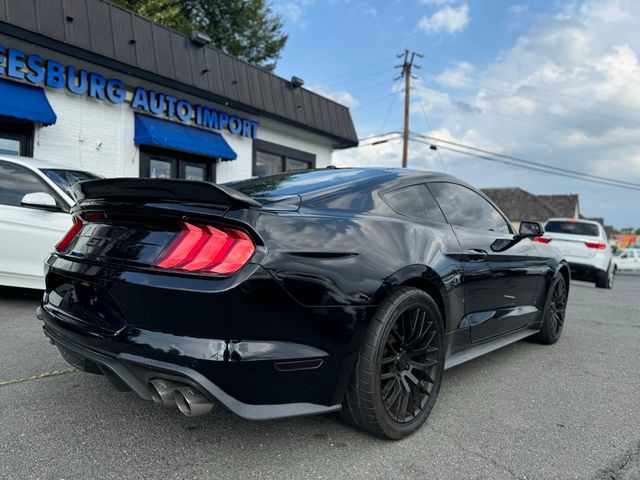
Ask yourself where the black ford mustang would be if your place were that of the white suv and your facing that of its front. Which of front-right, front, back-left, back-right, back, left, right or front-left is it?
back

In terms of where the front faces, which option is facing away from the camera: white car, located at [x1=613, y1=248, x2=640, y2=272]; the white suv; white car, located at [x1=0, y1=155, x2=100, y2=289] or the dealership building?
the white suv

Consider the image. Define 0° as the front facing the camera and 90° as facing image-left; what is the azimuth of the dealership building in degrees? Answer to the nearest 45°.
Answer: approximately 315°

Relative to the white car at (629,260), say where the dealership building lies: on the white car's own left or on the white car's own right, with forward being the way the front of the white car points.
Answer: on the white car's own left

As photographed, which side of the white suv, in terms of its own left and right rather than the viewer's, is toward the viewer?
back

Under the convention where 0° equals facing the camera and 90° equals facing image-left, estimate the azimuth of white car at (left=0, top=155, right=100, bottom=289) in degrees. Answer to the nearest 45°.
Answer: approximately 315°

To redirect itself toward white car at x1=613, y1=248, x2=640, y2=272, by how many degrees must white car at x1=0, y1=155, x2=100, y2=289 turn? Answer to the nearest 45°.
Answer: approximately 45° to its left

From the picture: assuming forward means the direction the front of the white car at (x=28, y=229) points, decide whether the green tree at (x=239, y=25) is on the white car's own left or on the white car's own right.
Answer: on the white car's own left

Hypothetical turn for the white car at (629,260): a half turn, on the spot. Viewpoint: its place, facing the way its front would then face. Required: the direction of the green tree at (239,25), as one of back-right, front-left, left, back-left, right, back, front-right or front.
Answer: back-right

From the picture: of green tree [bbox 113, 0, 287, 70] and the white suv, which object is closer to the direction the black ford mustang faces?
the white suv

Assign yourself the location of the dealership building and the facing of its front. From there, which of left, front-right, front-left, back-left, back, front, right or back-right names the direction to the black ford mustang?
front-right

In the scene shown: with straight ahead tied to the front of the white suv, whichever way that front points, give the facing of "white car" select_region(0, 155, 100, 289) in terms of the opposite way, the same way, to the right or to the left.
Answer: to the right

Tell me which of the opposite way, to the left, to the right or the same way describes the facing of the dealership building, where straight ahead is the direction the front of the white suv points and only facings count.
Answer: to the right
